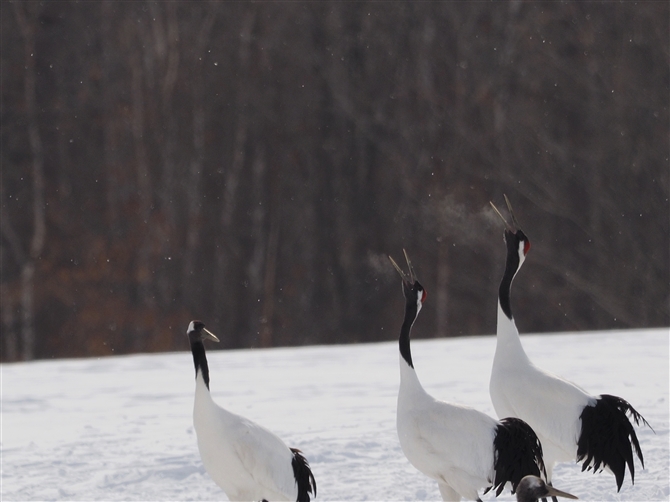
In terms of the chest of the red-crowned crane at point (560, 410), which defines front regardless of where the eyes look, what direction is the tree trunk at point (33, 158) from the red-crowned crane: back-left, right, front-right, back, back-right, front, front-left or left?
front-right

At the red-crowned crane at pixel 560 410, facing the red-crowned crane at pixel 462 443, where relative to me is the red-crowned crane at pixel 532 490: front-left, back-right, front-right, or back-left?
front-left

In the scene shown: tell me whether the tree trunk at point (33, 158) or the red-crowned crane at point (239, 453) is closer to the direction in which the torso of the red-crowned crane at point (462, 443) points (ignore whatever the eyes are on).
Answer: the red-crowned crane

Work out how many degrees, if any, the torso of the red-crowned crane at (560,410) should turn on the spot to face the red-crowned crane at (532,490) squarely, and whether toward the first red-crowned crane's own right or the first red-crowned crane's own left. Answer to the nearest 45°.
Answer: approximately 90° to the first red-crowned crane's own left

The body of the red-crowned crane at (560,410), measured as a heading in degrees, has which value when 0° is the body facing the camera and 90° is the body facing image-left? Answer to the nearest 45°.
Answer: approximately 90°

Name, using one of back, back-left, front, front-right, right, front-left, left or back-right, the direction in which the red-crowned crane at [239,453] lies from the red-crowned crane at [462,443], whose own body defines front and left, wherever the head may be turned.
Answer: front

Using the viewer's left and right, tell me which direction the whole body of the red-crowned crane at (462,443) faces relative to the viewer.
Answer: facing to the left of the viewer

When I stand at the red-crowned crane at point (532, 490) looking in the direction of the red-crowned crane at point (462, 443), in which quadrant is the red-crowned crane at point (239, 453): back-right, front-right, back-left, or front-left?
front-left
